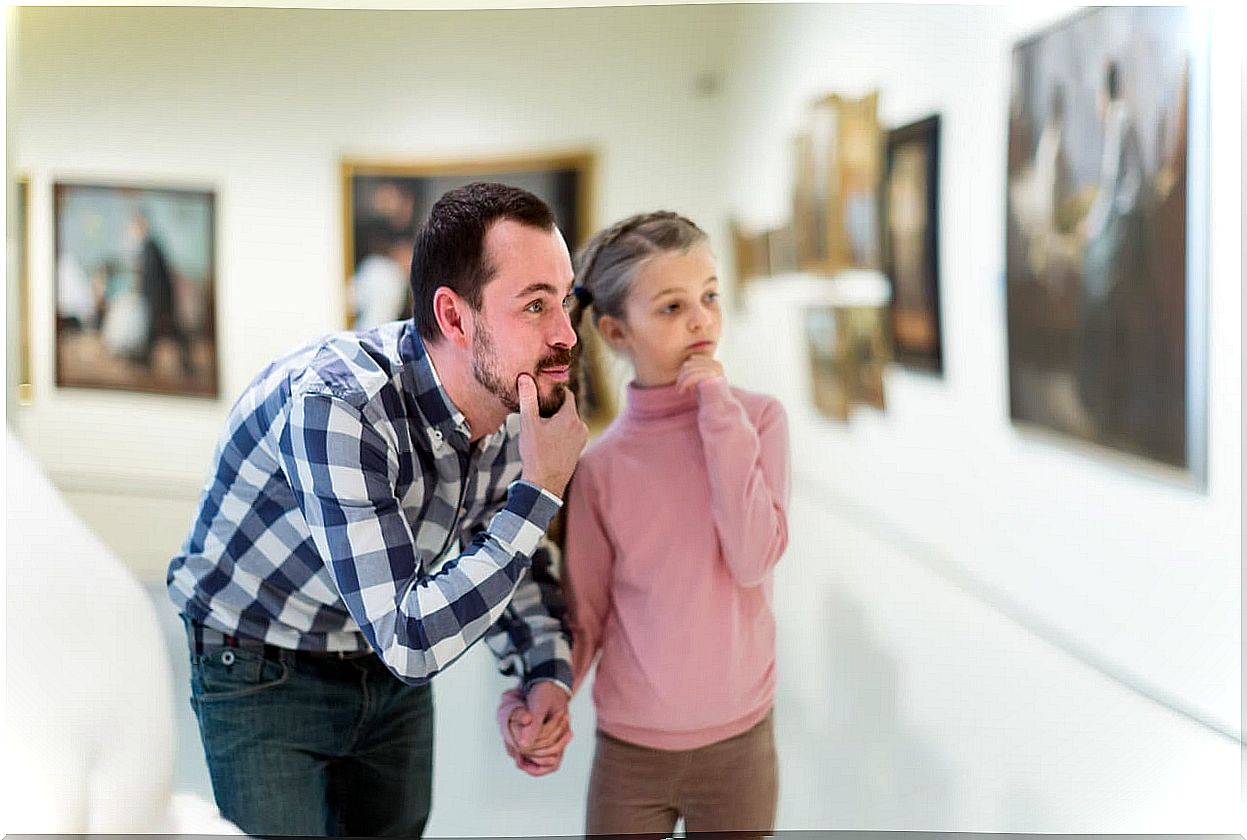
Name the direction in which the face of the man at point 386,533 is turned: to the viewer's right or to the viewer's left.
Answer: to the viewer's right

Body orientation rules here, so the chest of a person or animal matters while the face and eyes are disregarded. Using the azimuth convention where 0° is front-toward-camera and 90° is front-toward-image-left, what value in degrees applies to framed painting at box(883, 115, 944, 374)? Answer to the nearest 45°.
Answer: approximately 45°

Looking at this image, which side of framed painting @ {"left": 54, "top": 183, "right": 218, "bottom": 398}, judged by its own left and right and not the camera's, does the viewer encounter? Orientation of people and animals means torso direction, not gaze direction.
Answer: front

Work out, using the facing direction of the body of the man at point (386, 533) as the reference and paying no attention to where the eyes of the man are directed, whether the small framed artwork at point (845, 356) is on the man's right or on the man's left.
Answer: on the man's left

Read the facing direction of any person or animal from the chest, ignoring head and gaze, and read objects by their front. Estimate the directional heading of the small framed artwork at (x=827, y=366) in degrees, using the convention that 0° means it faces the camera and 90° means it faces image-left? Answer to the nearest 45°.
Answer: approximately 45°

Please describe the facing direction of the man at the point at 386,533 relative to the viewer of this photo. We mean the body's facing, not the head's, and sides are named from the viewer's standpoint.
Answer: facing the viewer and to the right of the viewer

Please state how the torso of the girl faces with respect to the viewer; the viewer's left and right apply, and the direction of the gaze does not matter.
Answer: facing the viewer

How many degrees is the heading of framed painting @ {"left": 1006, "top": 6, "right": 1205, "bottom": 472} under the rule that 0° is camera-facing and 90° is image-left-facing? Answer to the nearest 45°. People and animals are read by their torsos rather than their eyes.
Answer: approximately 45°
